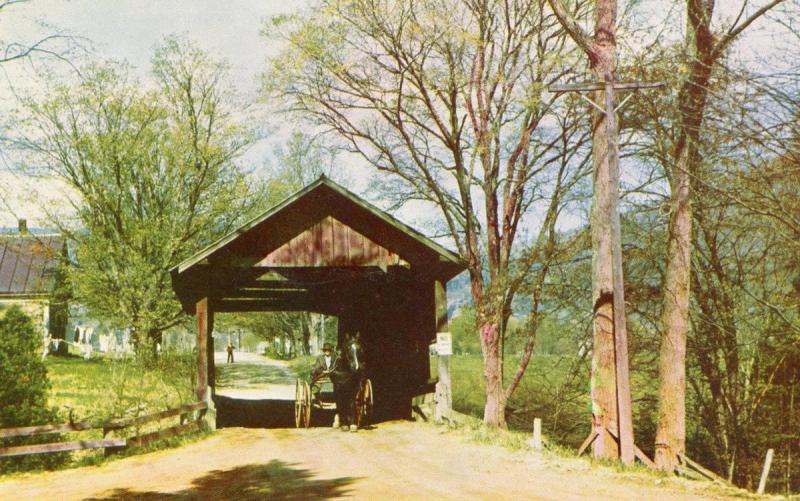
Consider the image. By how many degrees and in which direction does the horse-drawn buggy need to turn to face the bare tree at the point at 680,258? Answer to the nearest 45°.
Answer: approximately 90° to its left

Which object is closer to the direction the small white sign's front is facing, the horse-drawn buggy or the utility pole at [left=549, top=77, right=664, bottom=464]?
the utility pole

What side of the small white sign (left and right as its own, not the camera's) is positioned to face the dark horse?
right

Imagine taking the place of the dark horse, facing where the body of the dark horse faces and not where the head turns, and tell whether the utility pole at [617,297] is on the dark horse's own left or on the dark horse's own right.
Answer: on the dark horse's own left

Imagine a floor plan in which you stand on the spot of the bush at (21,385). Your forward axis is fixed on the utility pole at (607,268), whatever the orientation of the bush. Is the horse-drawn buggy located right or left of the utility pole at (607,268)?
left

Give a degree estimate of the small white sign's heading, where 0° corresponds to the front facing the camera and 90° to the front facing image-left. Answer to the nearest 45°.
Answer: approximately 0°

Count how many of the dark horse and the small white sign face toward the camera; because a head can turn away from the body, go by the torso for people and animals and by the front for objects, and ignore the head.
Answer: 2

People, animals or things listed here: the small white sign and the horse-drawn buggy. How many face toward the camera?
2

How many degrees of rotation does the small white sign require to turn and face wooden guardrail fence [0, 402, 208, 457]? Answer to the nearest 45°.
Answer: approximately 45° to its right

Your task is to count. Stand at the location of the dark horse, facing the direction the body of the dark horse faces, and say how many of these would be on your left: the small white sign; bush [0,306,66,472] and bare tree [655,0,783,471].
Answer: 2
